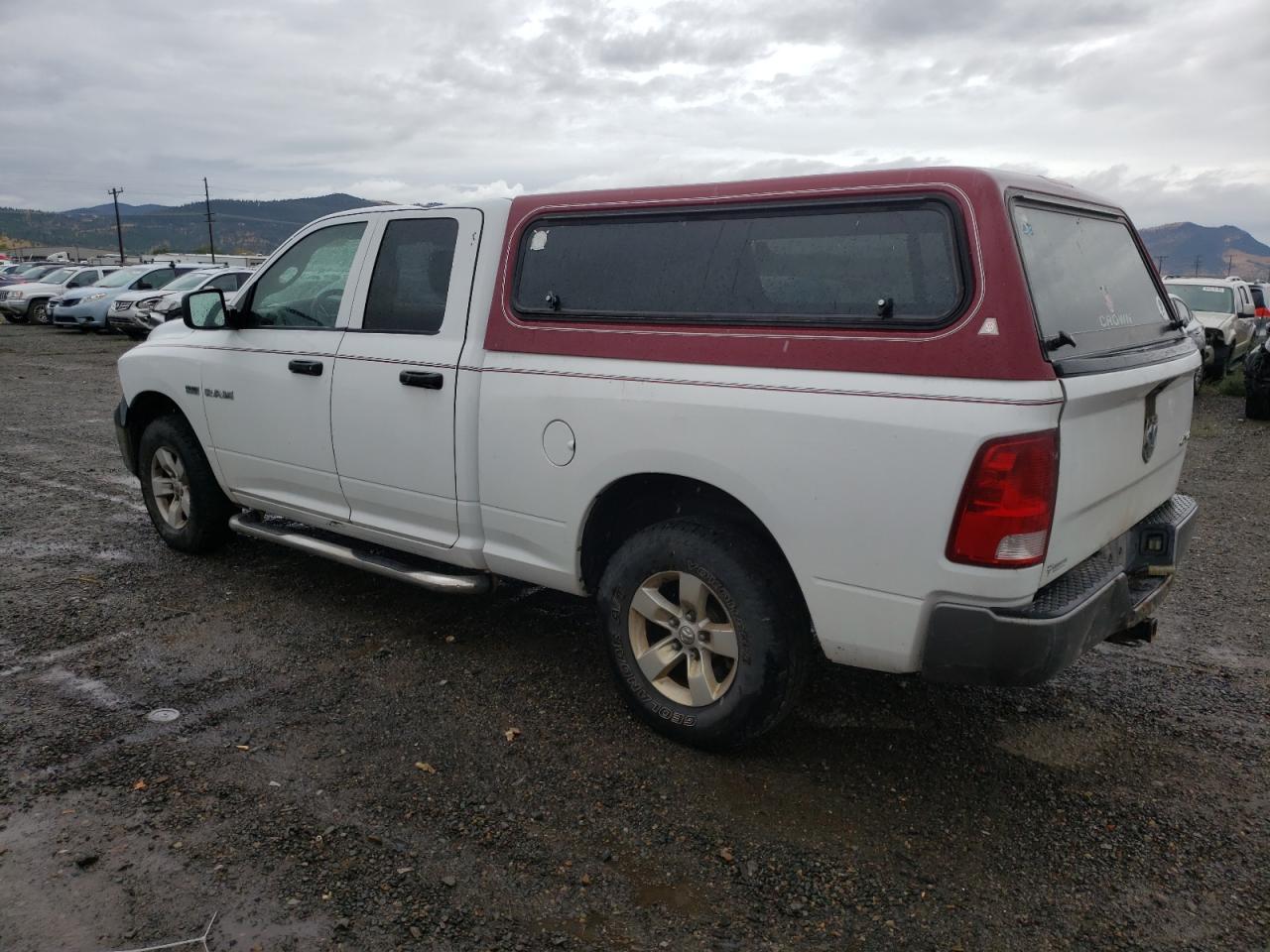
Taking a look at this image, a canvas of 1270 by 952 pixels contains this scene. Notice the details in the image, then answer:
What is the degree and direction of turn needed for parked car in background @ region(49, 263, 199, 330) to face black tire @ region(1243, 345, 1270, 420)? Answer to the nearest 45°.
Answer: approximately 90° to its left

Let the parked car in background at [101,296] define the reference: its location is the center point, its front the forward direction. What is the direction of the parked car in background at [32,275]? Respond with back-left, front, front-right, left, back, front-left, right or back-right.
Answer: back-right

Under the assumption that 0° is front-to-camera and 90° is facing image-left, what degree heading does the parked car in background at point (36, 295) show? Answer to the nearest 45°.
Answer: approximately 45°

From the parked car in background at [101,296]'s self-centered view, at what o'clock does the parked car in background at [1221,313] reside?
the parked car in background at [1221,313] is roughly at 9 o'clock from the parked car in background at [101,296].

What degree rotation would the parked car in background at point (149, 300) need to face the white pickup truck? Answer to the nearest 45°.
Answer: approximately 45° to its left

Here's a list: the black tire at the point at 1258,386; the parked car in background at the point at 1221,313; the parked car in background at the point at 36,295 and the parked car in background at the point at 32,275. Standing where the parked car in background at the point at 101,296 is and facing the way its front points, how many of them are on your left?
2

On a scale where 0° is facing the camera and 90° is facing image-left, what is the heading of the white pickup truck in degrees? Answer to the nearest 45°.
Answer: approximately 135°

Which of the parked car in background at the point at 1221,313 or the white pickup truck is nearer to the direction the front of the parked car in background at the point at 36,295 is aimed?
the white pickup truck
